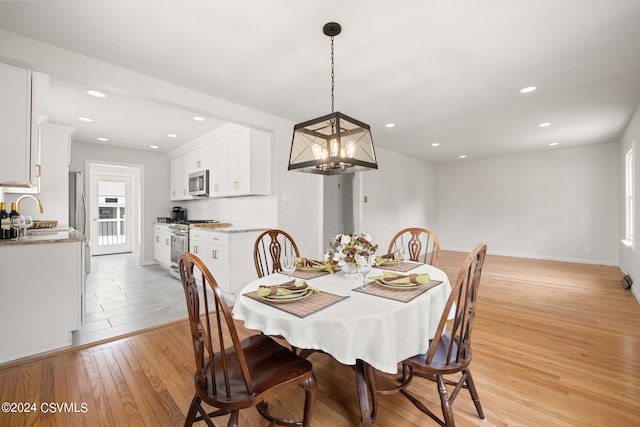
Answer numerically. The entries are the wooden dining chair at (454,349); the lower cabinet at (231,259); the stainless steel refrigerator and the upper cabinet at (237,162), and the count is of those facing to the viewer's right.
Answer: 1

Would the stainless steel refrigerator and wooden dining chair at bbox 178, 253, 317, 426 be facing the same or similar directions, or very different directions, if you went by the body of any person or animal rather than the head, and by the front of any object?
same or similar directions

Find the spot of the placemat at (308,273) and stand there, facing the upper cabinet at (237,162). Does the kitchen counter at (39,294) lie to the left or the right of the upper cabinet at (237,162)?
left

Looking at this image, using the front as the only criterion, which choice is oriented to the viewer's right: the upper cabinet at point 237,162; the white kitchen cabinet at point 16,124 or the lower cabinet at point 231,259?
the white kitchen cabinet

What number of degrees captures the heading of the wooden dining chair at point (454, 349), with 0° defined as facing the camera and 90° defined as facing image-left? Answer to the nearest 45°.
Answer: approximately 135°

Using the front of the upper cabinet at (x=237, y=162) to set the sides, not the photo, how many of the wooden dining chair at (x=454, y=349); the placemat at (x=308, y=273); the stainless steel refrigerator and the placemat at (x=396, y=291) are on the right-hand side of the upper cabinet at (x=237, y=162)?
1

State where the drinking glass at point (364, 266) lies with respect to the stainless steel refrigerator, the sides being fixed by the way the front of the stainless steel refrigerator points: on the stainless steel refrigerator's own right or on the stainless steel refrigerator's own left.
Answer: on the stainless steel refrigerator's own right

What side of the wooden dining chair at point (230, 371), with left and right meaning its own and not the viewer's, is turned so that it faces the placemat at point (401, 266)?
front

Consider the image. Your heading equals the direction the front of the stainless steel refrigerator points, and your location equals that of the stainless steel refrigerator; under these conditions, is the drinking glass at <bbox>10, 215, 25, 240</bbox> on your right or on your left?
on your right

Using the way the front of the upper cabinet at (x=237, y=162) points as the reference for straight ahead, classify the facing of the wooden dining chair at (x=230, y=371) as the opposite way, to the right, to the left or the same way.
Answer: the opposite way

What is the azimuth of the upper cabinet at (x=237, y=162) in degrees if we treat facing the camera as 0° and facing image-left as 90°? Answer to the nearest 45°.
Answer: approximately 45°

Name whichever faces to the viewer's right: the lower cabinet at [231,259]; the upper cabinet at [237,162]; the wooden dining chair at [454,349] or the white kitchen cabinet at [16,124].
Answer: the white kitchen cabinet

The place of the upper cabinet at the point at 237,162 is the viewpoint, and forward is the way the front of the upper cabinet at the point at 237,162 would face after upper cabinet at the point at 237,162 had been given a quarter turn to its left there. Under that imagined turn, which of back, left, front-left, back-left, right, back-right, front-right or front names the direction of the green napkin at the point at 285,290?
front-right

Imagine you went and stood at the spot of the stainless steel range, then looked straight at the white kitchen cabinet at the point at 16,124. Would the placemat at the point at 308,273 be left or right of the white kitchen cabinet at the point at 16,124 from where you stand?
left

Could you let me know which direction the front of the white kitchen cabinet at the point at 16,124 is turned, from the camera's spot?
facing to the right of the viewer

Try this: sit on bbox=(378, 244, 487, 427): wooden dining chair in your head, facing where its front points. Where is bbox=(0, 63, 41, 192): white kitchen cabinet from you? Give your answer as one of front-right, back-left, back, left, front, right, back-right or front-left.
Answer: front-left

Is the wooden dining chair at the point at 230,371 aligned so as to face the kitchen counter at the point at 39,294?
no

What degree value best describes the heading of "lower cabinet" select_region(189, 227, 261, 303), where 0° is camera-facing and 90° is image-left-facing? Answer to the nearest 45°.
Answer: approximately 45°

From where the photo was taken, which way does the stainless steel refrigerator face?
to the viewer's right
